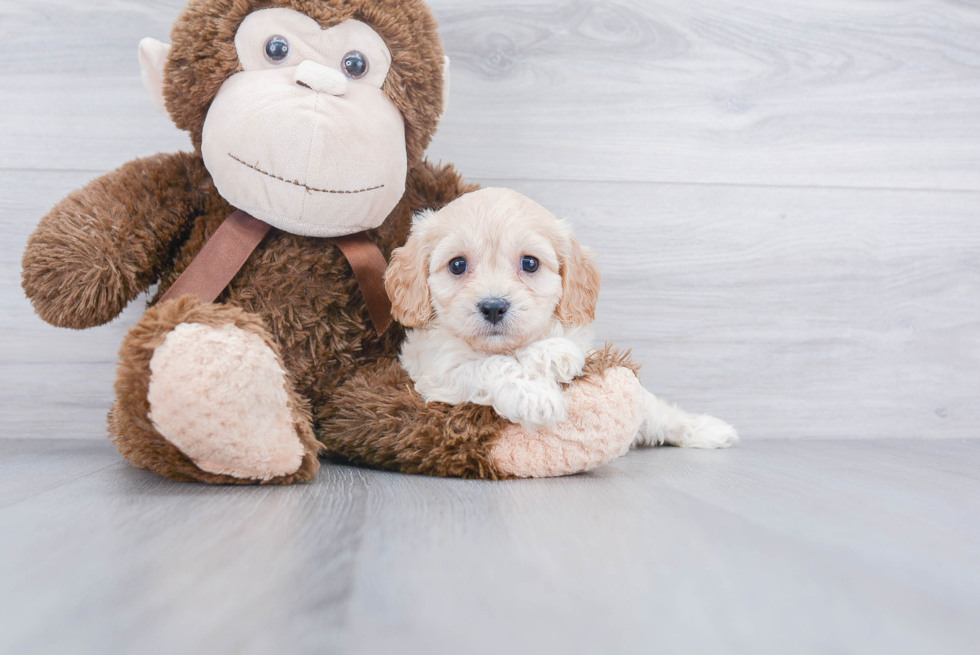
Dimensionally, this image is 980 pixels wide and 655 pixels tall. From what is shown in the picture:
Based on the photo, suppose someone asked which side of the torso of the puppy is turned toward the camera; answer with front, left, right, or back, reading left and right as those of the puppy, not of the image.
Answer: front
